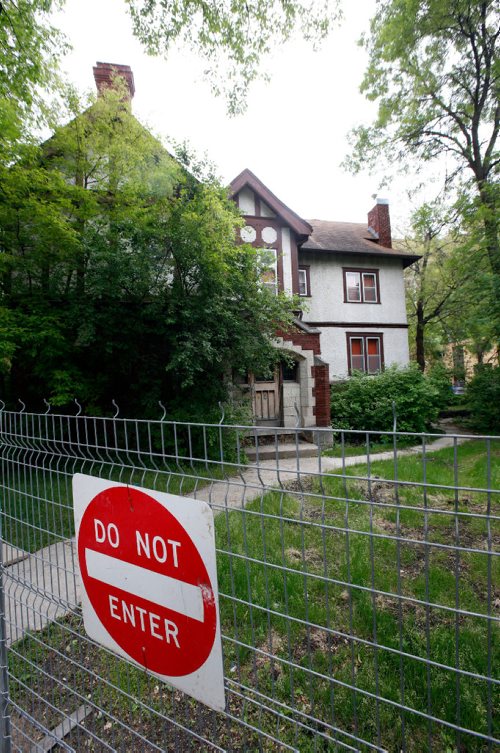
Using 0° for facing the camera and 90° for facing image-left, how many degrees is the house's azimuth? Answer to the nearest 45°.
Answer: approximately 0°

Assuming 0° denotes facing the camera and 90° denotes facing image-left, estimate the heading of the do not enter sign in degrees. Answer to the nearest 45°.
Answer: approximately 45°

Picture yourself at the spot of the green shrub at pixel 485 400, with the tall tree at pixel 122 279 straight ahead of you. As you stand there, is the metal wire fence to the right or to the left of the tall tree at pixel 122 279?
left

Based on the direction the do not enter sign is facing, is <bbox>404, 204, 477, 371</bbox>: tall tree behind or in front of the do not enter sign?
behind

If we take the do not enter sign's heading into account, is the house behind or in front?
behind

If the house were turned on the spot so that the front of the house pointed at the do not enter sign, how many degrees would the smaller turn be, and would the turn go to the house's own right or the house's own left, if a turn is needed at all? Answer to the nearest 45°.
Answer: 0° — it already faces it

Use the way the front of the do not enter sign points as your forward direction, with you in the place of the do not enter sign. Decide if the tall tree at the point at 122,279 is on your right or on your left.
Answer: on your right

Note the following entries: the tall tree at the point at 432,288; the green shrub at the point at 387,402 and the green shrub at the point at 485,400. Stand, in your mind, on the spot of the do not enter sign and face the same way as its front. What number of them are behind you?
3

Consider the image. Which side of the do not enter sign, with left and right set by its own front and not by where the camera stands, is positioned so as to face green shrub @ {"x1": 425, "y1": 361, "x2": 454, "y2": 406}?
back

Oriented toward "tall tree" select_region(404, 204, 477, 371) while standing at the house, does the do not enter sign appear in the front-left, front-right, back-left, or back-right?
back-right
